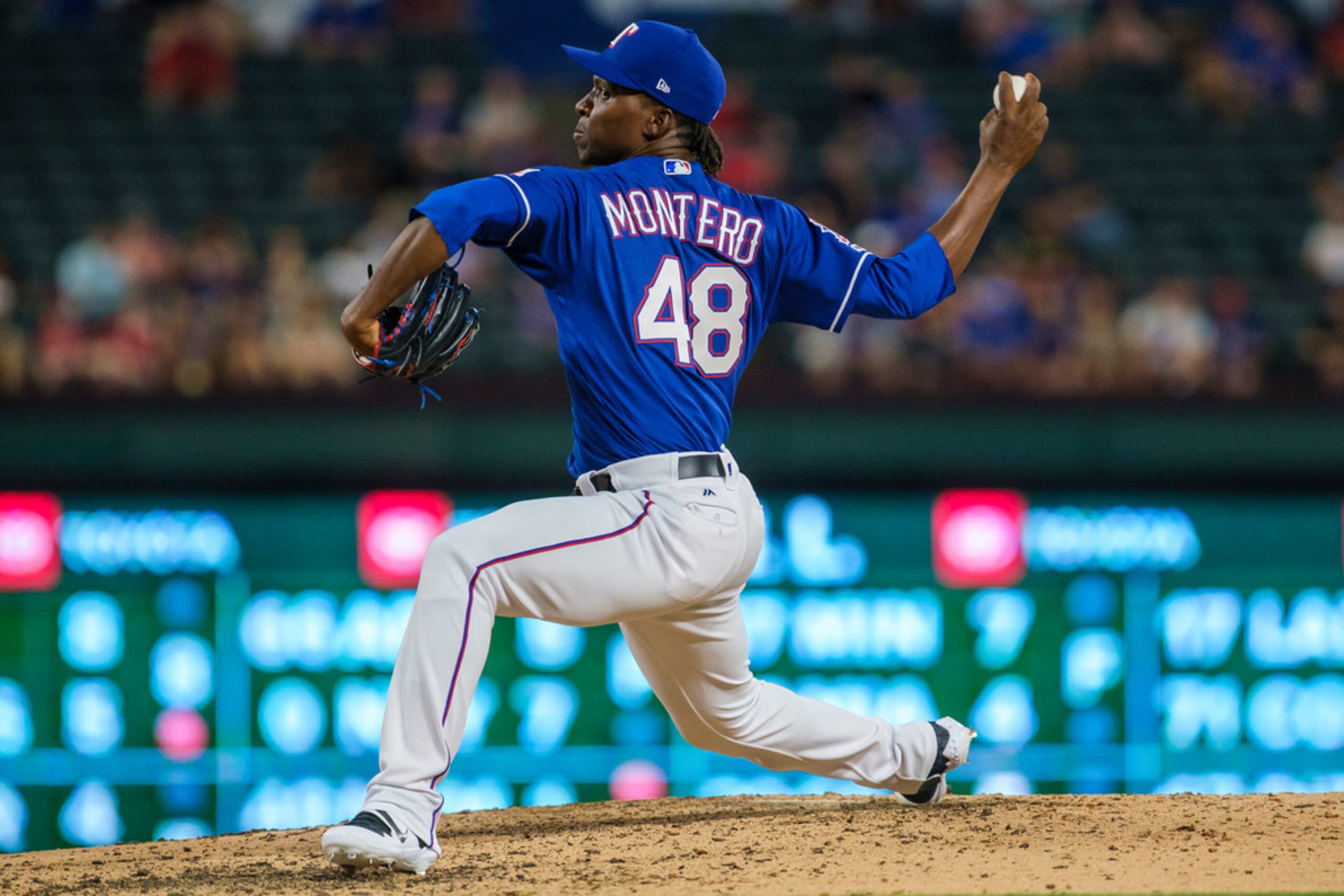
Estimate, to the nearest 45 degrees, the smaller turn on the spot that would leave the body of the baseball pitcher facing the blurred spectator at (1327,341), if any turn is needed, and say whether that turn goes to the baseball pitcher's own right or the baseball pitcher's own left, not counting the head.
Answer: approximately 90° to the baseball pitcher's own right

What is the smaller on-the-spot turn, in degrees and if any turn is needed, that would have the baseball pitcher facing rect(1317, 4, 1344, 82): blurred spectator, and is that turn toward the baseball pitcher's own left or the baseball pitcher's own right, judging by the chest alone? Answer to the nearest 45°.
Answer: approximately 90° to the baseball pitcher's own right

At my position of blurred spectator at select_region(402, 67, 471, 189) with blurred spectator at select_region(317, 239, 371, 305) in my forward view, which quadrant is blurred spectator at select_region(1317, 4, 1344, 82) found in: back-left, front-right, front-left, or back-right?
back-left

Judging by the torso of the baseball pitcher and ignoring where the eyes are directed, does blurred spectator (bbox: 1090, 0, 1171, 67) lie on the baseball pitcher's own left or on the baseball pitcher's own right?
on the baseball pitcher's own right

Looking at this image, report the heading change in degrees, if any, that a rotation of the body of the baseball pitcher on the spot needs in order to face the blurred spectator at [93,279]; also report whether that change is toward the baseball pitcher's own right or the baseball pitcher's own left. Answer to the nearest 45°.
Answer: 0° — they already face them

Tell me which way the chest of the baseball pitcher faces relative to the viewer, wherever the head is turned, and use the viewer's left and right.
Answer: facing away from the viewer and to the left of the viewer

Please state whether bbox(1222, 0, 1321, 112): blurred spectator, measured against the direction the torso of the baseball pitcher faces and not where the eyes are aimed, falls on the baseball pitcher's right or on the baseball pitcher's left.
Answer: on the baseball pitcher's right

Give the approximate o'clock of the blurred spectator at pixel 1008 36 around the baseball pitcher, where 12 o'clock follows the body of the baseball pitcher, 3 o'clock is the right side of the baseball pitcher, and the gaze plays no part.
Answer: The blurred spectator is roughly at 2 o'clock from the baseball pitcher.
